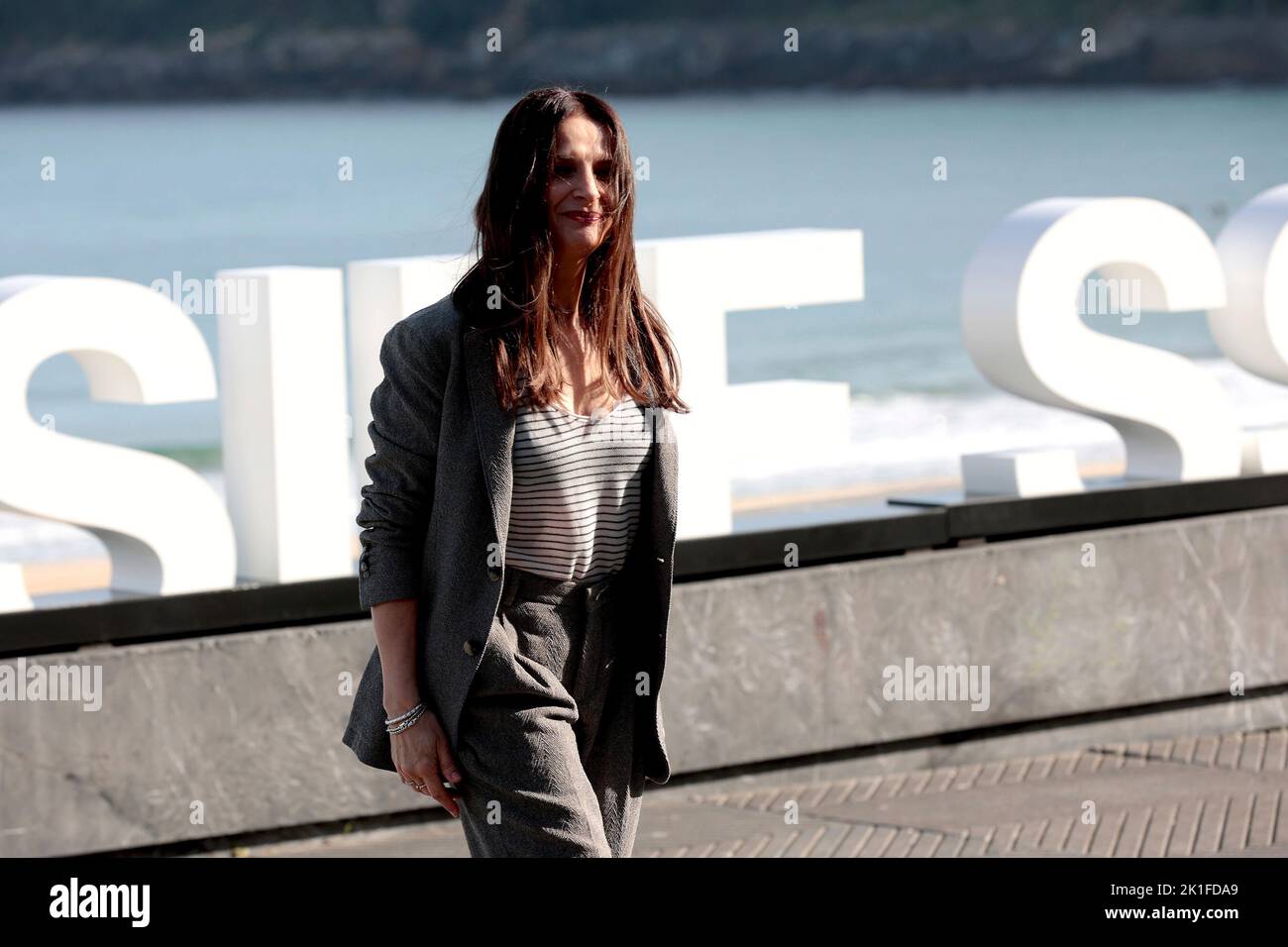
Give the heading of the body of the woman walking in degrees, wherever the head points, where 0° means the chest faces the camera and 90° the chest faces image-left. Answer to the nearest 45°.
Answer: approximately 315°
